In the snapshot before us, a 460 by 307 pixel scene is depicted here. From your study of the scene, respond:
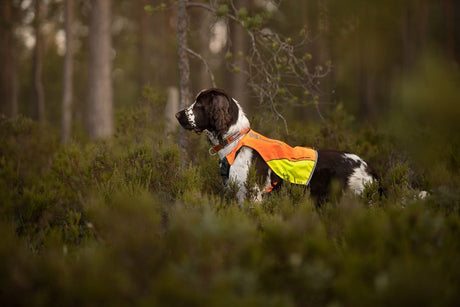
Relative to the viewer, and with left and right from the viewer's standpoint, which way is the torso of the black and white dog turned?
facing to the left of the viewer
